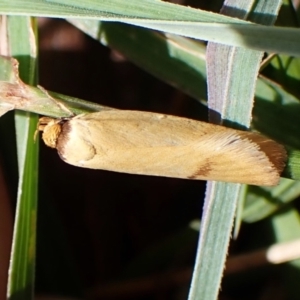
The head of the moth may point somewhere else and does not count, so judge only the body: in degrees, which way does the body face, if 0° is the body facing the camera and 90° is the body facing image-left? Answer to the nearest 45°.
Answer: approximately 90°
